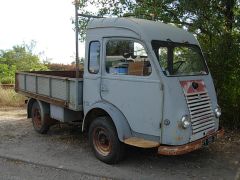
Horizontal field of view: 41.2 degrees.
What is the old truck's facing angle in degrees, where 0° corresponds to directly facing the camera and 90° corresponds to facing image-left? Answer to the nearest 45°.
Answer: approximately 315°
